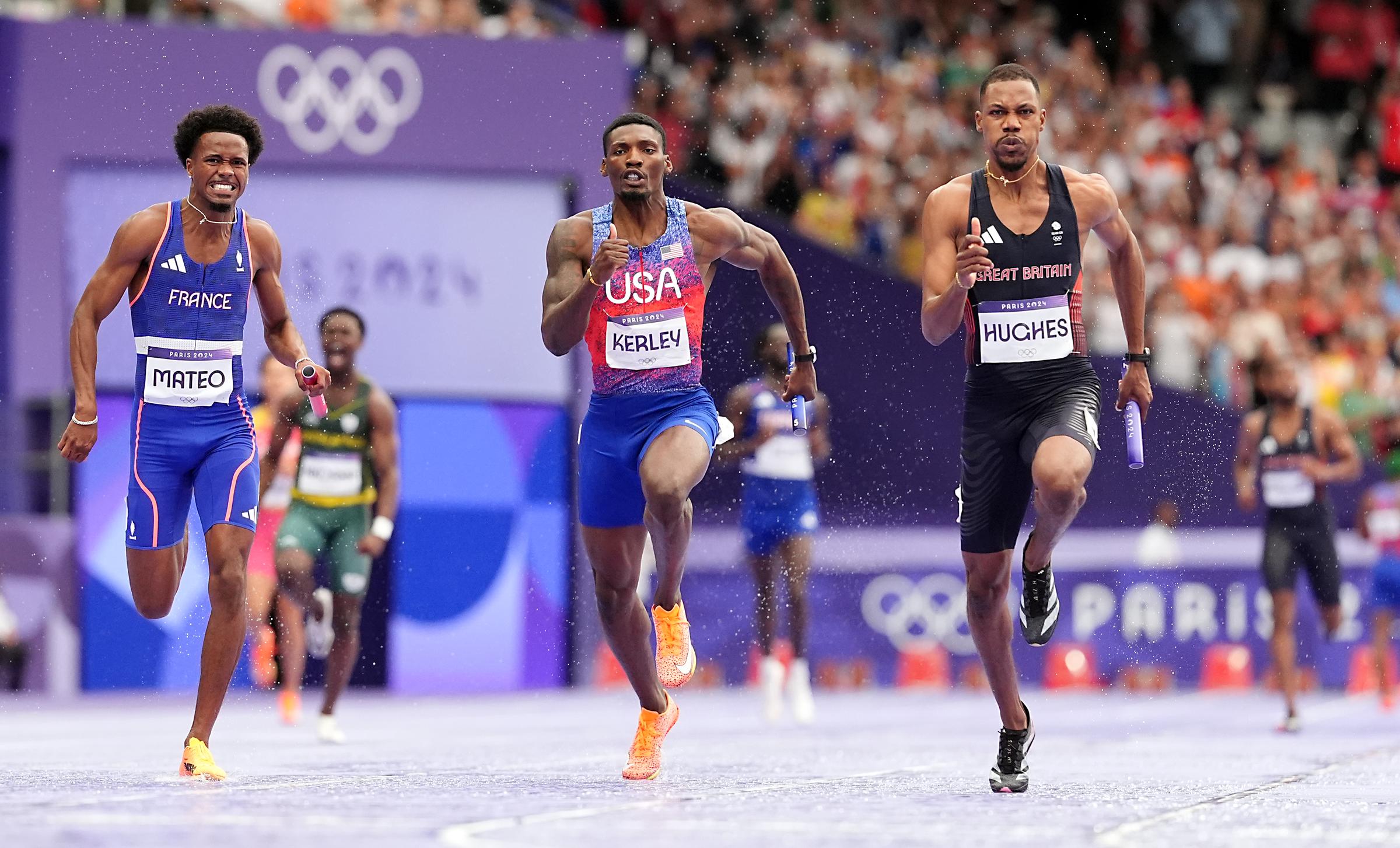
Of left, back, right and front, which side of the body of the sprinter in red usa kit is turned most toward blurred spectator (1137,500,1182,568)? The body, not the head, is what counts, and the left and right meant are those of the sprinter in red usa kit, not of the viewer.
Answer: back

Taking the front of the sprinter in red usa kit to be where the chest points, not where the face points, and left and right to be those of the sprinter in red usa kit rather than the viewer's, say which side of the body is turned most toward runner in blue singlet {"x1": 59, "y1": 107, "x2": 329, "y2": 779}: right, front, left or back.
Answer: right

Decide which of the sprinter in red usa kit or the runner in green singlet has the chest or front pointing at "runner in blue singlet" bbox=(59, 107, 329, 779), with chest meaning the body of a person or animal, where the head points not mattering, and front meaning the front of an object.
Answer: the runner in green singlet

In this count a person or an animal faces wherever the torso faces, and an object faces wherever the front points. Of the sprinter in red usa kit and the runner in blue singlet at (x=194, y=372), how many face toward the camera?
2

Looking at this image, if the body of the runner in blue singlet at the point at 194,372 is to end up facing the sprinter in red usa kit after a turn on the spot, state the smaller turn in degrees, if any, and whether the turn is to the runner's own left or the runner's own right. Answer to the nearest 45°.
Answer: approximately 90° to the runner's own left

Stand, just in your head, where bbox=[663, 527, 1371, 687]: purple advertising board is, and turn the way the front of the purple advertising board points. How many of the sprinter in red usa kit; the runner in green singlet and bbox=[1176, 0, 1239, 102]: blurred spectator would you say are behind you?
1

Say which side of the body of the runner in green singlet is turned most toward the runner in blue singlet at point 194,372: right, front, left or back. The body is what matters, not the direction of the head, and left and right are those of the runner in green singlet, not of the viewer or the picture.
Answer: front

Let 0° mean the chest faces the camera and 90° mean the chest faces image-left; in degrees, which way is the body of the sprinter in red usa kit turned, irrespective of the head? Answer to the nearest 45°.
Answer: approximately 0°
